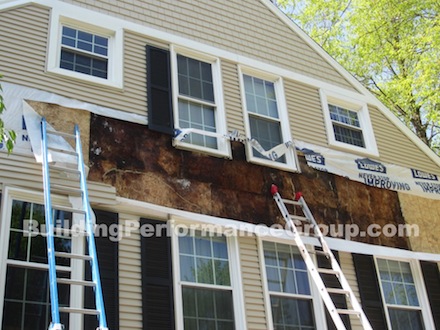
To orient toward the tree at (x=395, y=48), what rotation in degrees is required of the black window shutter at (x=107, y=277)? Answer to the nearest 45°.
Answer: approximately 90° to its left

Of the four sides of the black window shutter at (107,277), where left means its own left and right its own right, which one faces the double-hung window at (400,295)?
left

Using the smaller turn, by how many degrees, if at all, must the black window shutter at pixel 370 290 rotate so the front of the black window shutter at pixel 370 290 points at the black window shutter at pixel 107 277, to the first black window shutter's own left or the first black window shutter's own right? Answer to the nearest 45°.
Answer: approximately 90° to the first black window shutter's own right

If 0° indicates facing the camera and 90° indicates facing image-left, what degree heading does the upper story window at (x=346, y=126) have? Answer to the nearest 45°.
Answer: approximately 315°

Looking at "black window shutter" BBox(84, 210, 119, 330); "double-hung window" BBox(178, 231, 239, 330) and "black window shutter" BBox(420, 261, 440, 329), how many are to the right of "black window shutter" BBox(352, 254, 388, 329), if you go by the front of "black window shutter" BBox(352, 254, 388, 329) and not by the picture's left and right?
2

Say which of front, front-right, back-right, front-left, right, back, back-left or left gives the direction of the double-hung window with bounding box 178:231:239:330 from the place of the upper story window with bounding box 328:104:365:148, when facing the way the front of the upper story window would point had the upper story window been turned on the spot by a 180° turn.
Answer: left

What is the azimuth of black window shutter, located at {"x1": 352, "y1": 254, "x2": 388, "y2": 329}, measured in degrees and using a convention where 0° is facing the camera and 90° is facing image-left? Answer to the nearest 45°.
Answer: approximately 315°

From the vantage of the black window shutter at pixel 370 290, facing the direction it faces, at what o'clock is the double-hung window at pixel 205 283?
The double-hung window is roughly at 3 o'clock from the black window shutter.

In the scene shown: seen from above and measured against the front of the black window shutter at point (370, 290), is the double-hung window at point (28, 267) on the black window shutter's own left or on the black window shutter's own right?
on the black window shutter's own right

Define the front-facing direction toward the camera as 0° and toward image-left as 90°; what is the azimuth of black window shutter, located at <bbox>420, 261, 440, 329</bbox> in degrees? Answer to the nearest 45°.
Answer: approximately 0°

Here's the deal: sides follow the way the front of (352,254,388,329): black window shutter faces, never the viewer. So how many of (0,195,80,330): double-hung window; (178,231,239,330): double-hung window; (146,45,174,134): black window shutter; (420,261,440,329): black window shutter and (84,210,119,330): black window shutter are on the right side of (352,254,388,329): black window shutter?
4
